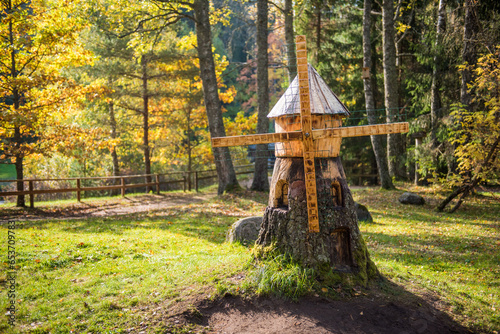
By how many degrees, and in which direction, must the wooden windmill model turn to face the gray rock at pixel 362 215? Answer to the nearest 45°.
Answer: approximately 180°

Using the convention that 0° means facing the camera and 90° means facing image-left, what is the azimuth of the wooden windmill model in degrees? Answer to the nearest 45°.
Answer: approximately 0°

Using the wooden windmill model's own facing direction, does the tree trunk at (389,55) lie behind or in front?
behind

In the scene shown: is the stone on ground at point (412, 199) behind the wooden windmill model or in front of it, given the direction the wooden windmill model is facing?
behind

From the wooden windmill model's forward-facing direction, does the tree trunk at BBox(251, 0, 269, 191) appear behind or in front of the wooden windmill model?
behind

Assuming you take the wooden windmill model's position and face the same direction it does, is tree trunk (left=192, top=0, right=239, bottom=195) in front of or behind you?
behind

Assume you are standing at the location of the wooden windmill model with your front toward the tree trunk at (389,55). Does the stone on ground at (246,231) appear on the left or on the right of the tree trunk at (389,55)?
left

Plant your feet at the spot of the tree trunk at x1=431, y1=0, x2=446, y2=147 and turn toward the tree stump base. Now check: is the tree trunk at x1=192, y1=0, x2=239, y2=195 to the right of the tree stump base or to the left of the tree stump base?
right

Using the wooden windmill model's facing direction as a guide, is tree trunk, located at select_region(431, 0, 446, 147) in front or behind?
behind
